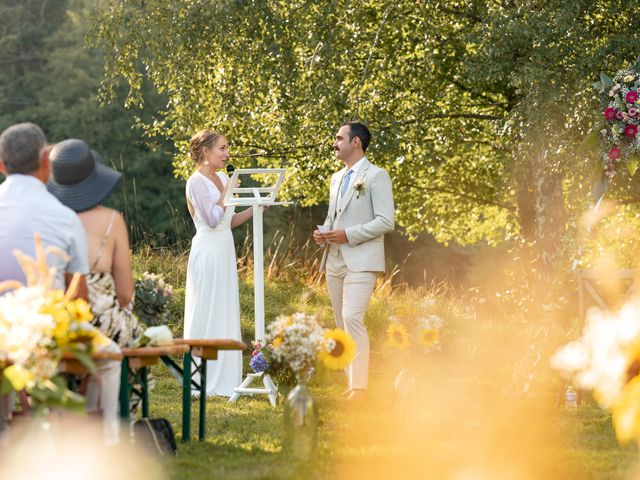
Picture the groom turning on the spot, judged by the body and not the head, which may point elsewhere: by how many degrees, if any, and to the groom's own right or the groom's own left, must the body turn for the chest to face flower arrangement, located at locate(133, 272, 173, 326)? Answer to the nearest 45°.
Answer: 0° — they already face it

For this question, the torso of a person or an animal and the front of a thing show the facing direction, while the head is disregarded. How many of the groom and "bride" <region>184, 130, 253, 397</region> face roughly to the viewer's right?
1

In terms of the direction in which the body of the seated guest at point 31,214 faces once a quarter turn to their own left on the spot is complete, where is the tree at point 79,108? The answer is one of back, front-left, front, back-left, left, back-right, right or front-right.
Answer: front-right

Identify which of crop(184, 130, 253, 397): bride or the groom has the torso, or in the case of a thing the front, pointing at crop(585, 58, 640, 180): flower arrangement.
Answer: the bride

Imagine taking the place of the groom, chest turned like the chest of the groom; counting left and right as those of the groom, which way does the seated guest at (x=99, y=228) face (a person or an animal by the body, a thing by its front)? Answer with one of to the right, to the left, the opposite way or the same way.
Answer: the opposite way

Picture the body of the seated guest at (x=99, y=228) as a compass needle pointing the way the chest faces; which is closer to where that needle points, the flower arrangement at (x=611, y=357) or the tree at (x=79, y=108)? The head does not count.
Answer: the tree

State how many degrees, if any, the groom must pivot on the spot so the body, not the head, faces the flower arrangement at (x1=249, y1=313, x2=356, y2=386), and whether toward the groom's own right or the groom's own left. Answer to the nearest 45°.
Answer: approximately 45° to the groom's own left

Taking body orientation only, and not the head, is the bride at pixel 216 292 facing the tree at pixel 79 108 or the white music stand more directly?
the white music stand

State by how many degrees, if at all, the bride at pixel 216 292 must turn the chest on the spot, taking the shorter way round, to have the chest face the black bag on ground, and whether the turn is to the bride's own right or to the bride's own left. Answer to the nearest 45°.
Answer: approximately 90° to the bride's own right

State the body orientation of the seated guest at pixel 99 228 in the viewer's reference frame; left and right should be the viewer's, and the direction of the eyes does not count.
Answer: facing away from the viewer and to the right of the viewer

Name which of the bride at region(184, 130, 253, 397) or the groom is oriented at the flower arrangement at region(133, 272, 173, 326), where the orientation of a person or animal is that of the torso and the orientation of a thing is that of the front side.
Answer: the groom

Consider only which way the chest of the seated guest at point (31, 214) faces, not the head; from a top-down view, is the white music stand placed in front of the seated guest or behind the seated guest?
in front

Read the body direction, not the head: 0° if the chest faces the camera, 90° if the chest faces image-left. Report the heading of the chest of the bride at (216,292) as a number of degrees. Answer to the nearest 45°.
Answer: approximately 270°

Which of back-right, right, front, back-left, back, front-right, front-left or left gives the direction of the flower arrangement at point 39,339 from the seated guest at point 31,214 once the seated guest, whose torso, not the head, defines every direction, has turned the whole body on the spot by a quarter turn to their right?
front-right
